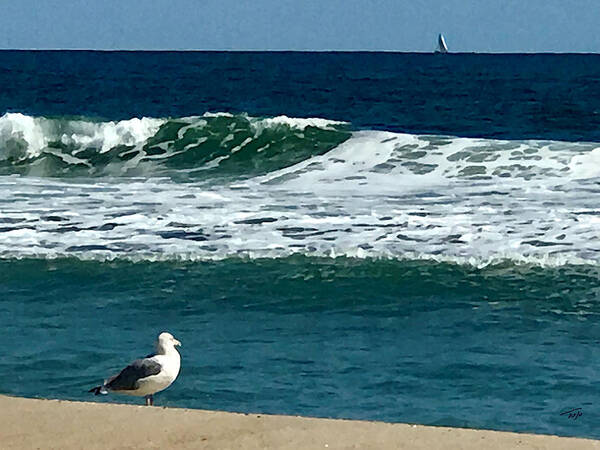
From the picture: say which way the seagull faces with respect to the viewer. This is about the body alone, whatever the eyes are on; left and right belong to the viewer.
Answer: facing to the right of the viewer
